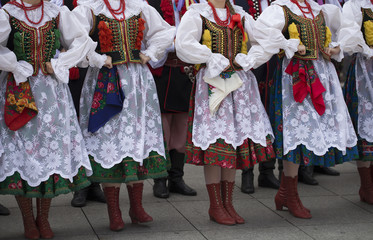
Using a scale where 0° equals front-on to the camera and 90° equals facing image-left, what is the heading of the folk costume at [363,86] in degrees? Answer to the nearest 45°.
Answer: approximately 315°
